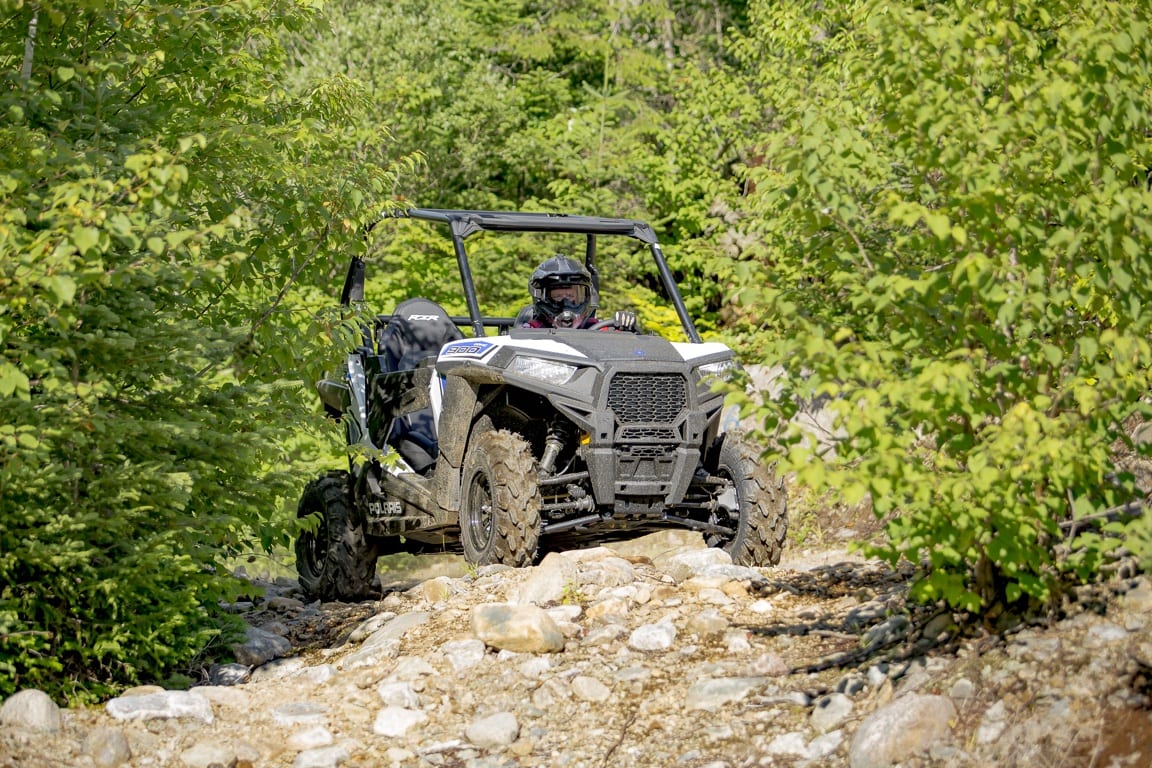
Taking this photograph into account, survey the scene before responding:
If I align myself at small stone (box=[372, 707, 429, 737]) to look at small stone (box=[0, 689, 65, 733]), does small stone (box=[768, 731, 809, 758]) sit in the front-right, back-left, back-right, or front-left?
back-left

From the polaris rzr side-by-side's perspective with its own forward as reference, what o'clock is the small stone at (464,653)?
The small stone is roughly at 2 o'clock from the polaris rzr side-by-side.

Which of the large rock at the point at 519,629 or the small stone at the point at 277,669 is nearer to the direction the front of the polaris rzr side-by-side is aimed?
the large rock

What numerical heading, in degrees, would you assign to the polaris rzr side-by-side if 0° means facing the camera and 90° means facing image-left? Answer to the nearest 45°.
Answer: approximately 315°
